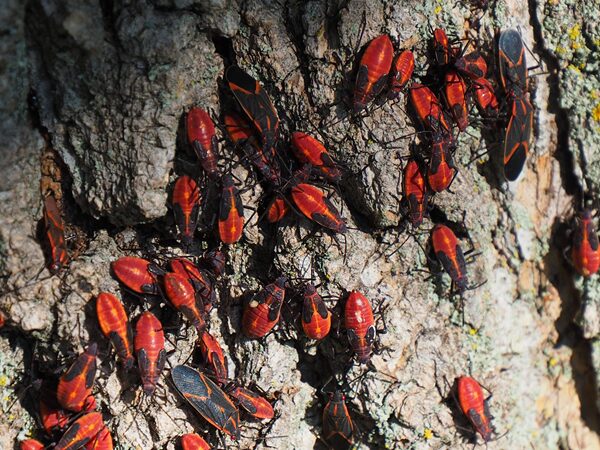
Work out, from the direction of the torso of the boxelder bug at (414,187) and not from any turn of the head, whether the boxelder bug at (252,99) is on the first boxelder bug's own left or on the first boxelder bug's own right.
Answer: on the first boxelder bug's own right

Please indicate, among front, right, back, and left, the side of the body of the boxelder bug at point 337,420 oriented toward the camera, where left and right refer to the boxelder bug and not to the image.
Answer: back

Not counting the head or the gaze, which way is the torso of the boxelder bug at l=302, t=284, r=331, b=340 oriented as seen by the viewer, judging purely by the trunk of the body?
away from the camera

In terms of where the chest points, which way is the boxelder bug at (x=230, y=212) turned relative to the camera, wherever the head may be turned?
away from the camera

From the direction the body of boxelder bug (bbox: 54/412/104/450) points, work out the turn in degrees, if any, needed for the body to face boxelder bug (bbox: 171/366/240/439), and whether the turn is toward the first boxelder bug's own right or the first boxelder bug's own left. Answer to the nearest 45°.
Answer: approximately 135° to the first boxelder bug's own left

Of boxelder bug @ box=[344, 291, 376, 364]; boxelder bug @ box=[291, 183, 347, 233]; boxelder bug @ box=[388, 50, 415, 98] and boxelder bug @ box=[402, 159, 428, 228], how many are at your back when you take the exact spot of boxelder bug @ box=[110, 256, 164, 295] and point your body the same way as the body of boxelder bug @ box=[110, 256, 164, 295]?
0

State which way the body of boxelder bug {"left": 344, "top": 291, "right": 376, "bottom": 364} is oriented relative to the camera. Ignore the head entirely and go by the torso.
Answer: toward the camera

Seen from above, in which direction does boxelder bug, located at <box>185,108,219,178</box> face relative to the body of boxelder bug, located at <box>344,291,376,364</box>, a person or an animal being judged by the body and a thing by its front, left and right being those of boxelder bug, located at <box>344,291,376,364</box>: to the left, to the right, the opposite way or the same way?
the same way
